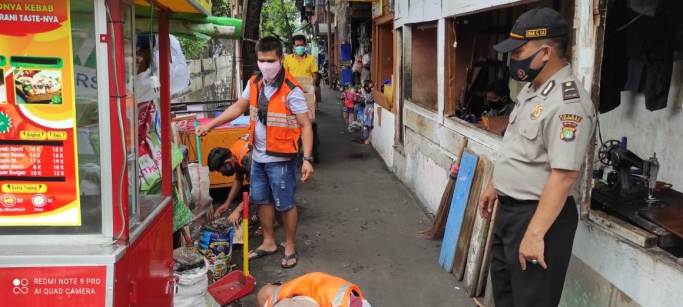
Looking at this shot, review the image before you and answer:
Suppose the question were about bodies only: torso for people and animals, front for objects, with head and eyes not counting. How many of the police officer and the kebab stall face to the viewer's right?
0

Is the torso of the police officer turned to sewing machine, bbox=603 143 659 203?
no

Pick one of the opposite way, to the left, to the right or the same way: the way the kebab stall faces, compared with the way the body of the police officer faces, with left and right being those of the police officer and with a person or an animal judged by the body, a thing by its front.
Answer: to the left

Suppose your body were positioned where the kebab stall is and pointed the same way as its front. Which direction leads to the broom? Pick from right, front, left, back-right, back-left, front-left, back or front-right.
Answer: back-left

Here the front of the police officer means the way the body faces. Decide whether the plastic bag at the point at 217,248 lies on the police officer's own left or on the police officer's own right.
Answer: on the police officer's own right

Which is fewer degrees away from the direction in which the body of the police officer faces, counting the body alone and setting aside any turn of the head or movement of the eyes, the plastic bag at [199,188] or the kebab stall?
the kebab stall

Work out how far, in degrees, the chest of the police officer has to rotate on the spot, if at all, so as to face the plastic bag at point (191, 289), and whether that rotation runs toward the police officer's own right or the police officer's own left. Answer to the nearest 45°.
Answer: approximately 45° to the police officer's own right

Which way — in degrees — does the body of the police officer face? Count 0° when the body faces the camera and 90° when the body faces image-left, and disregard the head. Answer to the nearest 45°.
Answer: approximately 45°

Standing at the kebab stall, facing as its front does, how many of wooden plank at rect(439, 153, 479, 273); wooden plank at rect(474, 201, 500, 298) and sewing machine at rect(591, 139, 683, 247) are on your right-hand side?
0

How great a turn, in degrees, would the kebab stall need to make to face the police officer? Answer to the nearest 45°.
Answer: approximately 90° to its left

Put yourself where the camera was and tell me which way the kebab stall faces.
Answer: facing the viewer

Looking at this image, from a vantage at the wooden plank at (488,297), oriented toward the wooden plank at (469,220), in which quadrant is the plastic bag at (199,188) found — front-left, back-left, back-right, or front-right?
front-left
